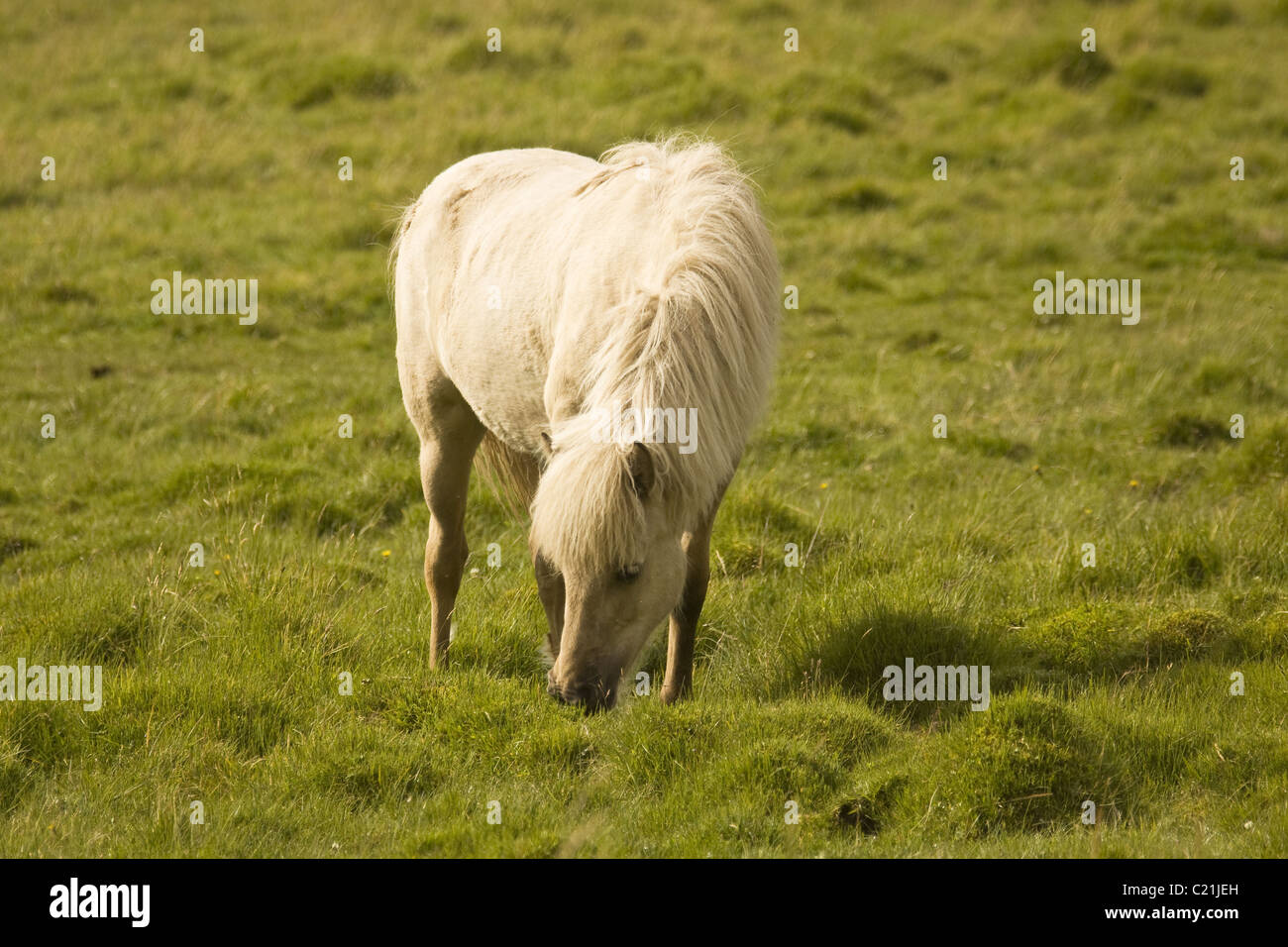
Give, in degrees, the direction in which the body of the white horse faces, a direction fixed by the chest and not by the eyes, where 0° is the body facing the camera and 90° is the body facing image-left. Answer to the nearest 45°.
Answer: approximately 315°
